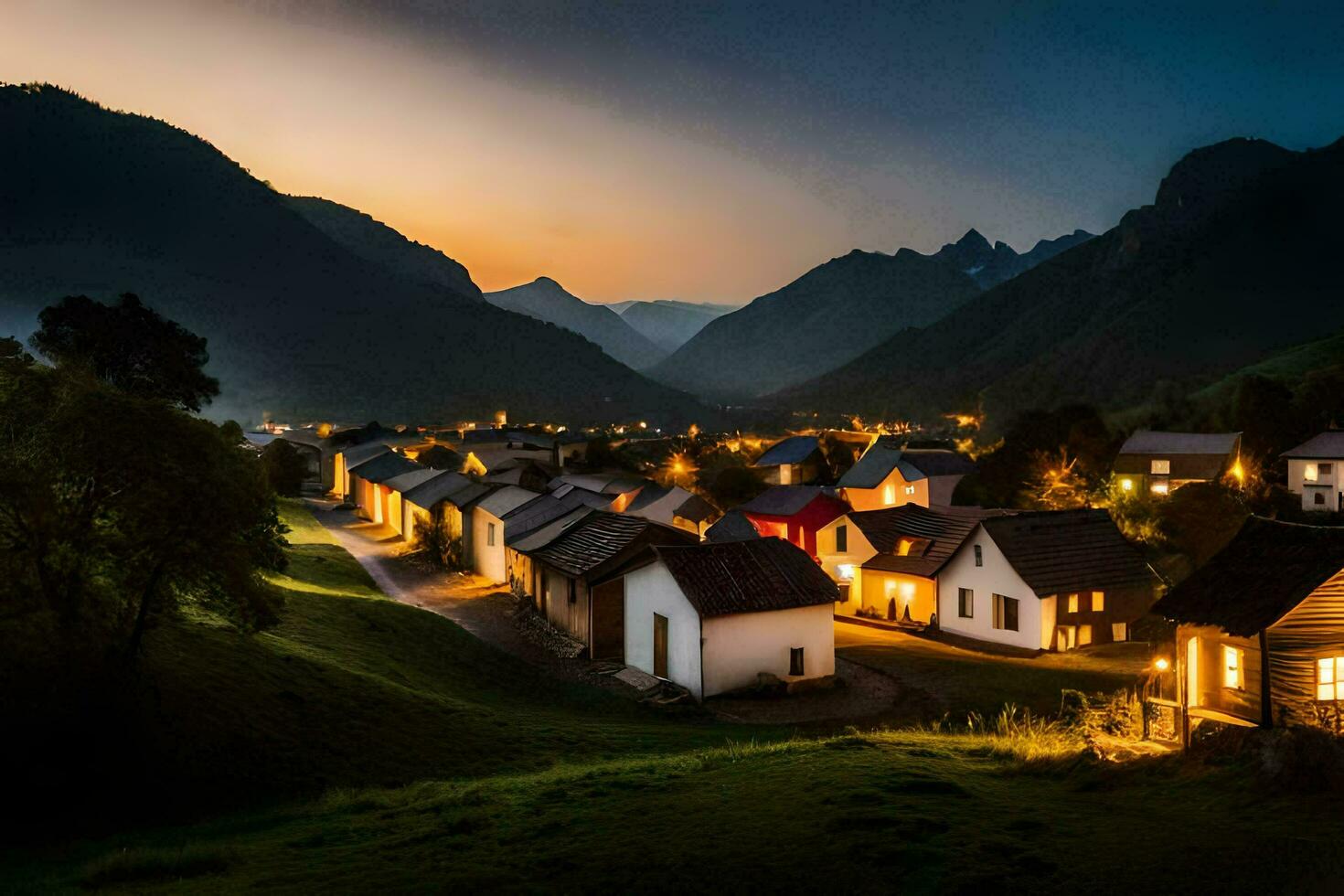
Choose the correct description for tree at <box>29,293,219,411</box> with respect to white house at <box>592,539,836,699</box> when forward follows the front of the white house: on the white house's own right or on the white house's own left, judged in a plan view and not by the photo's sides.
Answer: on the white house's own right

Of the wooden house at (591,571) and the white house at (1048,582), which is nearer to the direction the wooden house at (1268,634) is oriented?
the wooden house

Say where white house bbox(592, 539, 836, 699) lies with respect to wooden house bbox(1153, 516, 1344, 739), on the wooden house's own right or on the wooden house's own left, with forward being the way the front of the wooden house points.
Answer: on the wooden house's own right

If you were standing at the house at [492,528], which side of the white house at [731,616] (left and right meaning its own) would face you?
right

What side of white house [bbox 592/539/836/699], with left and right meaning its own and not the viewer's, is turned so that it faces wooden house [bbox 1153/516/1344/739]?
left

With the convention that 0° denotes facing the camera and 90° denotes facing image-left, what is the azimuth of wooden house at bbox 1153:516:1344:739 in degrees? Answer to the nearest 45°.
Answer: approximately 45°

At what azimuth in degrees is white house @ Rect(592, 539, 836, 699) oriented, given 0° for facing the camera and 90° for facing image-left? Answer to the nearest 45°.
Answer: approximately 45°

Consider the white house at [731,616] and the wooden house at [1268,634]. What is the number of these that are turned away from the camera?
0
